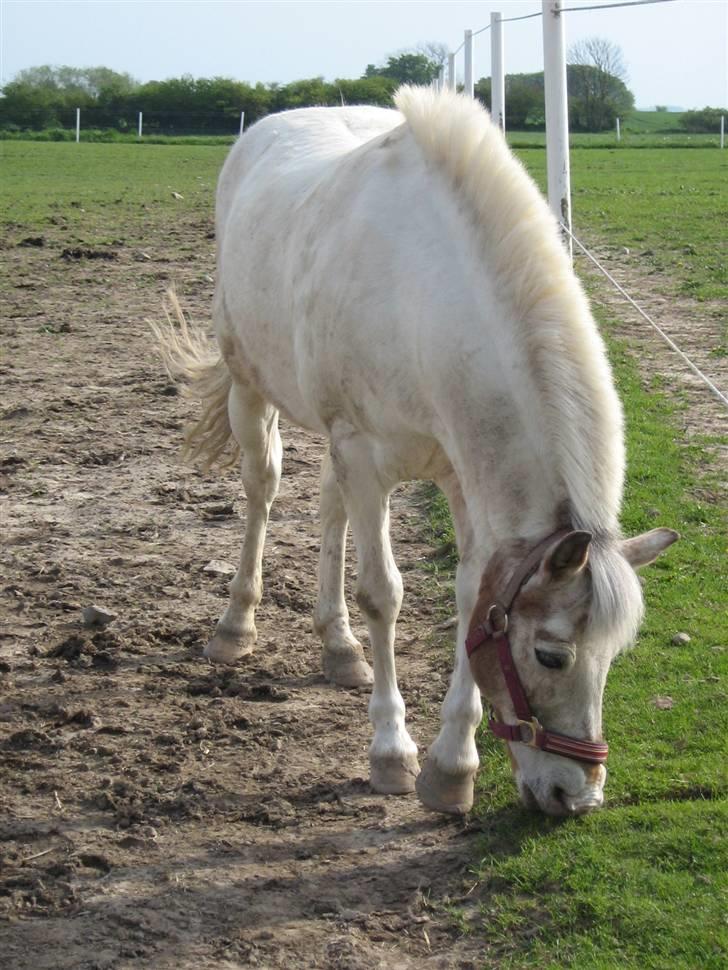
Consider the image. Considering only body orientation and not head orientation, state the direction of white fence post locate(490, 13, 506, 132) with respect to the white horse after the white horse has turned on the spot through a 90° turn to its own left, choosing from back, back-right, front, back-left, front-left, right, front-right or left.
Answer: front-left

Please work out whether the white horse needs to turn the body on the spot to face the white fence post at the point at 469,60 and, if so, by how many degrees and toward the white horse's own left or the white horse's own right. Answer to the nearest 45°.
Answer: approximately 135° to the white horse's own left

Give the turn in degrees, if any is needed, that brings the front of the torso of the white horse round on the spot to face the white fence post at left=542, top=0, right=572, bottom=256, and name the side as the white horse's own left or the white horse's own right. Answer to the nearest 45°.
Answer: approximately 135° to the white horse's own left

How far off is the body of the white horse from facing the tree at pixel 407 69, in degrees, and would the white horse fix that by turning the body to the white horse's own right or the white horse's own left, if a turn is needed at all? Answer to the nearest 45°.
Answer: approximately 135° to the white horse's own left

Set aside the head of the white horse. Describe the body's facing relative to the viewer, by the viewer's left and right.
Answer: facing the viewer and to the right of the viewer

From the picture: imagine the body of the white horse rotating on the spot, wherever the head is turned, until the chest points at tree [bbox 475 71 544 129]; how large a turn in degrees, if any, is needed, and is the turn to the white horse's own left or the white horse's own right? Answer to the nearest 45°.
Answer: approximately 135° to the white horse's own left
